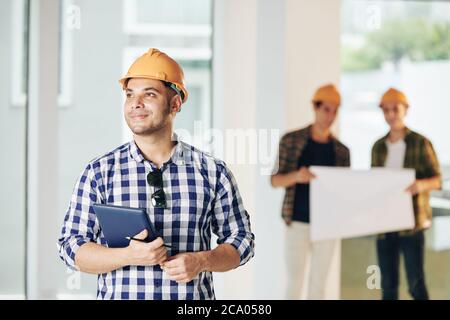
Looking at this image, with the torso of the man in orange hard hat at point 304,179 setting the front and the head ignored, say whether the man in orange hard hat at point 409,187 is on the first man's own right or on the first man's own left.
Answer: on the first man's own left

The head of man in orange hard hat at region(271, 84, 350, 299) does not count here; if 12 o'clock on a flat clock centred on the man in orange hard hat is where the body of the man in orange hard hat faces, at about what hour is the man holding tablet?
The man holding tablet is roughly at 2 o'clock from the man in orange hard hat.

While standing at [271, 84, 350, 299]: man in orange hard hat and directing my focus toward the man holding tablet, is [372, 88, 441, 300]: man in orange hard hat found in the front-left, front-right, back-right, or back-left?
back-left

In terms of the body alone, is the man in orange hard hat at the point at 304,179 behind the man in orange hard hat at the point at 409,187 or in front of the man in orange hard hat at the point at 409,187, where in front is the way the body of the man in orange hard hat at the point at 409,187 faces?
in front

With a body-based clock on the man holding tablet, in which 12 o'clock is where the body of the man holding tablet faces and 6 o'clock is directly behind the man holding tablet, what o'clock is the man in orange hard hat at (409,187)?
The man in orange hard hat is roughly at 7 o'clock from the man holding tablet.

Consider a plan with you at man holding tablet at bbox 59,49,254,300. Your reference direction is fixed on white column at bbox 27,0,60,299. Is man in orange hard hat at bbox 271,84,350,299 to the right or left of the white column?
right

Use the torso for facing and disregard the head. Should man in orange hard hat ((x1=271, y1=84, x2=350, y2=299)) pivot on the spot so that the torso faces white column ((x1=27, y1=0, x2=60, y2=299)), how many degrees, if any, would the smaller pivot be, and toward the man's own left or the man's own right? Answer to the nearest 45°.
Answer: approximately 90° to the man's own right

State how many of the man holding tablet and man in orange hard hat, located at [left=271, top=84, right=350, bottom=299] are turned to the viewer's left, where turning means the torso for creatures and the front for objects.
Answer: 0

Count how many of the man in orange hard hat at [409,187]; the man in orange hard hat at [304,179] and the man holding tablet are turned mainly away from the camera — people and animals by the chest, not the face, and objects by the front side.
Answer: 0

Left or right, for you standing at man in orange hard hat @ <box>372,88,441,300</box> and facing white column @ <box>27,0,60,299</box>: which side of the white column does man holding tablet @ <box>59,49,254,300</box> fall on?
left

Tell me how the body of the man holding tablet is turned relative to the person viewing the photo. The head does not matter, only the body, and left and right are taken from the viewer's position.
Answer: facing the viewer

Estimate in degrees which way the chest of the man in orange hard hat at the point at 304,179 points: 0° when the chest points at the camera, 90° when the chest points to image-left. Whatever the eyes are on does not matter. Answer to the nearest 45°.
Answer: approximately 315°
